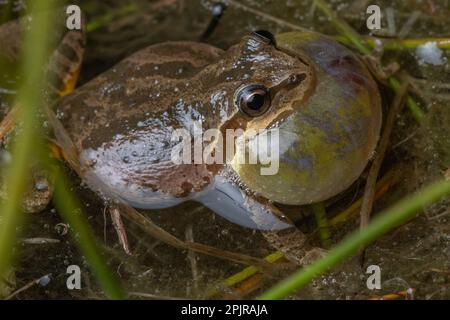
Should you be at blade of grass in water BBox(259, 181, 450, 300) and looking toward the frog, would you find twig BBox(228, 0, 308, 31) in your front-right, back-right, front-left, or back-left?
front-right

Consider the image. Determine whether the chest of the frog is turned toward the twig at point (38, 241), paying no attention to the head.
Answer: no

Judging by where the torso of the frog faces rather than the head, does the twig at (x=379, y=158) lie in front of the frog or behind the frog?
in front

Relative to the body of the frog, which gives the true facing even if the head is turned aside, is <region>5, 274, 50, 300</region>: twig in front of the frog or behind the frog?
behind

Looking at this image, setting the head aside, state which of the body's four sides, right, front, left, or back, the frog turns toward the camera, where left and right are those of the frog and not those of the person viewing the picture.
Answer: right

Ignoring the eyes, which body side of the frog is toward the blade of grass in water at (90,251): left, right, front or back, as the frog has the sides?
right

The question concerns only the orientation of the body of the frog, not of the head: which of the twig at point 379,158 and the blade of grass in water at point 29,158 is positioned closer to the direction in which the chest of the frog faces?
the twig

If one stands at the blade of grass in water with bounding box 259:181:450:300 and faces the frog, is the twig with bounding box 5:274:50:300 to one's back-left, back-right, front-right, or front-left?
front-left

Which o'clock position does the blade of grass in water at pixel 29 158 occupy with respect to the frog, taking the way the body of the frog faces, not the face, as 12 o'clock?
The blade of grass in water is roughly at 5 o'clock from the frog.

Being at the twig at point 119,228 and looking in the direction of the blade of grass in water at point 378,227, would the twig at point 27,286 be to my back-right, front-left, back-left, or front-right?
back-right
